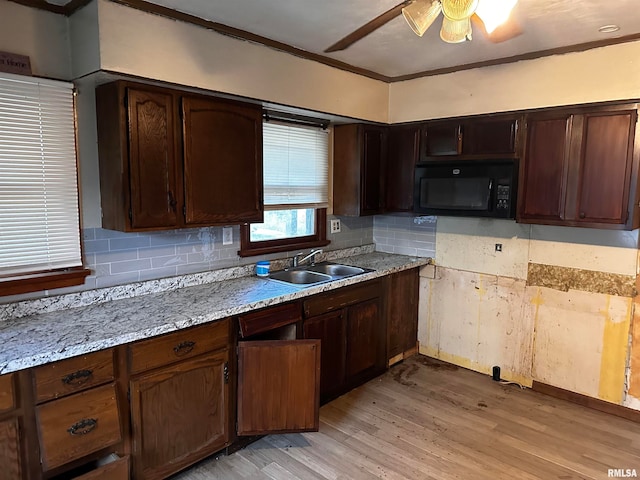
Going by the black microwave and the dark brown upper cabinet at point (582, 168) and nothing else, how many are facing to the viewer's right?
0

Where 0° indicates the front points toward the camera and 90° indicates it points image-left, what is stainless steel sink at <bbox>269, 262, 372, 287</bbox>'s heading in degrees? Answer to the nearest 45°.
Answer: approximately 315°

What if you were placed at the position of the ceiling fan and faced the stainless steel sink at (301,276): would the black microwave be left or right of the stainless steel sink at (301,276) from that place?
right

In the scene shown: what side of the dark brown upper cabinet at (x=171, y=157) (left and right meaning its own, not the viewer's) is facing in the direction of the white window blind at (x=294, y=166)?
left

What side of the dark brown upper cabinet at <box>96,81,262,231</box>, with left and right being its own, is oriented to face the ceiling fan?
front

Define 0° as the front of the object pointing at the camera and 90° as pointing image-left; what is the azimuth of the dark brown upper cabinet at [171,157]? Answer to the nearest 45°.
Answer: approximately 315°

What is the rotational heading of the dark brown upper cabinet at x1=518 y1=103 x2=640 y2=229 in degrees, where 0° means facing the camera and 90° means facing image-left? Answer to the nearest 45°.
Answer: approximately 45°

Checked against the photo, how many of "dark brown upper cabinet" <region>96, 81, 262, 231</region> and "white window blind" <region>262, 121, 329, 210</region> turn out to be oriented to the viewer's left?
0

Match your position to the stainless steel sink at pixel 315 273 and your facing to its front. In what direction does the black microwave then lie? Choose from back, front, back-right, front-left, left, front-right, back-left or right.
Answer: front-left

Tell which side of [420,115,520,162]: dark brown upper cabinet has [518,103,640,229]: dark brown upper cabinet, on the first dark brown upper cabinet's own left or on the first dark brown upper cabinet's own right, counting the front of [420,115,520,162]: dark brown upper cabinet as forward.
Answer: on the first dark brown upper cabinet's own left
